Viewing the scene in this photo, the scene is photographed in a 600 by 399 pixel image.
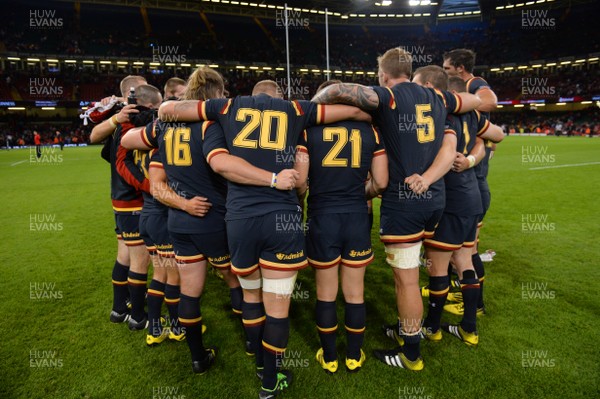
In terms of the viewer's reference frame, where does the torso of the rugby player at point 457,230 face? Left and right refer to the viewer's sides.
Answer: facing away from the viewer and to the left of the viewer

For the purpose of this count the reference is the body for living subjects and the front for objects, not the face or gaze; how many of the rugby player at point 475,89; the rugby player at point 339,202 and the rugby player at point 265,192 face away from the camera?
2

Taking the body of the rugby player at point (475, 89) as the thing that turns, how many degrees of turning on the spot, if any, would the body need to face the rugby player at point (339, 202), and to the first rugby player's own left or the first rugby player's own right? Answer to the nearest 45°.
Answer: approximately 45° to the first rugby player's own left

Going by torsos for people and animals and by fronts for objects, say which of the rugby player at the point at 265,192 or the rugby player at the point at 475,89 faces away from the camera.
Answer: the rugby player at the point at 265,192

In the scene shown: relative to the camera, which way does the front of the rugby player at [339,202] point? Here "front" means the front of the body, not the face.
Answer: away from the camera

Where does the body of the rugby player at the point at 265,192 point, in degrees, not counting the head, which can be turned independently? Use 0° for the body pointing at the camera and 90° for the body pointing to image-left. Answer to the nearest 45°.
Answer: approximately 180°

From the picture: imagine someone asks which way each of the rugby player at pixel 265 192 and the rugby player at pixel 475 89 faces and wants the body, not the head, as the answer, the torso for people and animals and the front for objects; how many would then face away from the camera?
1

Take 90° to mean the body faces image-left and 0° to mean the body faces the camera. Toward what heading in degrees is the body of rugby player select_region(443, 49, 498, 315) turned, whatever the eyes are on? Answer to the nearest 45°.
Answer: approximately 90°

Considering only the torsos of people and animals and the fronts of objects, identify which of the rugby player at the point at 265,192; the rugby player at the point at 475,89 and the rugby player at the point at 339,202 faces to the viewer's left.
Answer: the rugby player at the point at 475,89

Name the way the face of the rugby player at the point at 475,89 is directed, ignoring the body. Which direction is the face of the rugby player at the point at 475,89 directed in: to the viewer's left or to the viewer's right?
to the viewer's left

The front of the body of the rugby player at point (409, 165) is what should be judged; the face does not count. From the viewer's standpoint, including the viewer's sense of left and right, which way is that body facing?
facing away from the viewer and to the left of the viewer

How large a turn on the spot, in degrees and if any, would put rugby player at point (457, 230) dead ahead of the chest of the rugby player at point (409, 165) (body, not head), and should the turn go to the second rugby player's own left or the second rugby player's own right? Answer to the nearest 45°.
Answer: approximately 90° to the second rugby player's own right

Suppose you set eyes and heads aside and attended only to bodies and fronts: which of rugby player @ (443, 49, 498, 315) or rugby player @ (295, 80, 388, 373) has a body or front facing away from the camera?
rugby player @ (295, 80, 388, 373)

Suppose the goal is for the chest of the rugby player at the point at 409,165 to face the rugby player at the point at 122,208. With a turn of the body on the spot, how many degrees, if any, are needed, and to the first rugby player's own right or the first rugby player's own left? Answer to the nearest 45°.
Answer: approximately 45° to the first rugby player's own left
